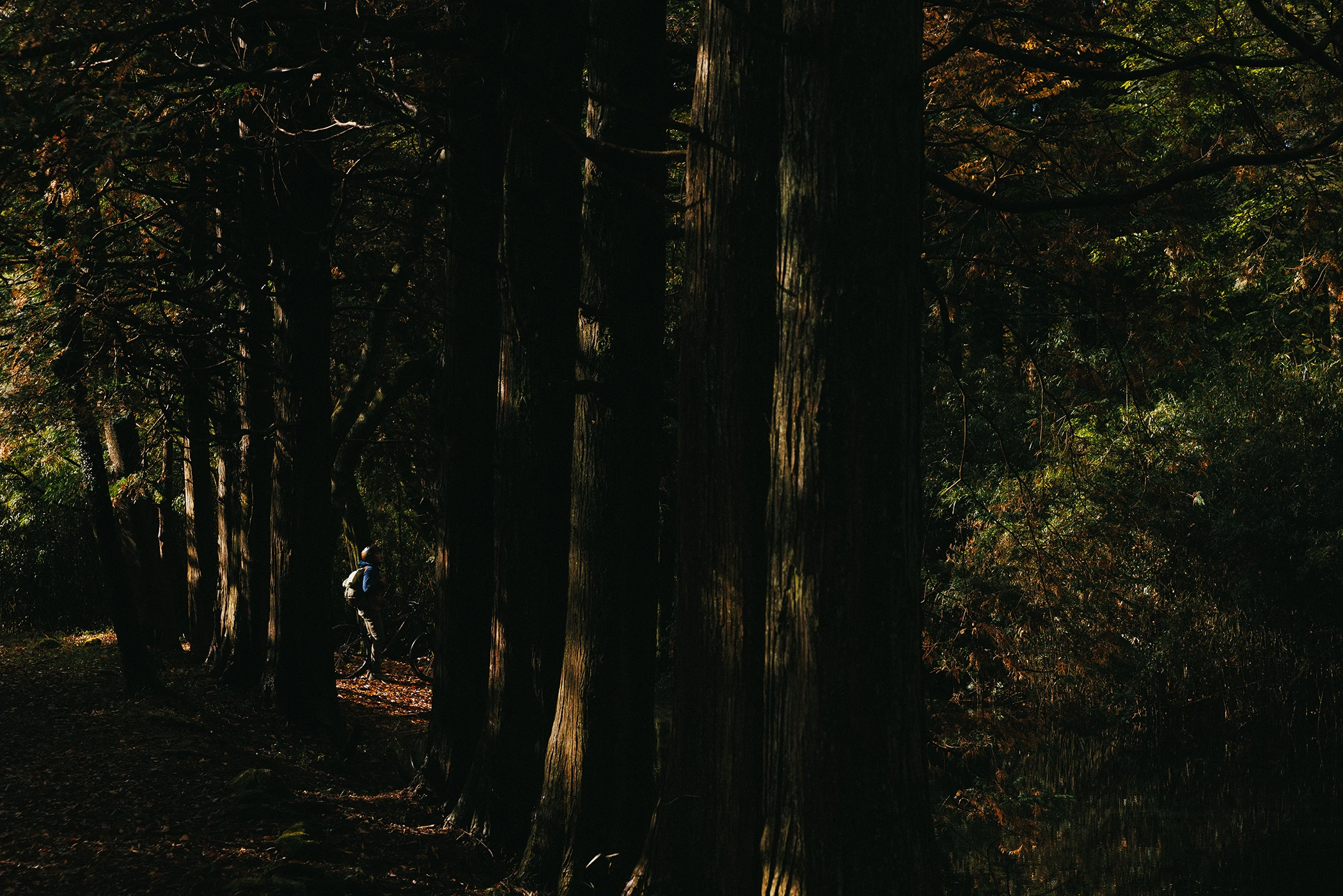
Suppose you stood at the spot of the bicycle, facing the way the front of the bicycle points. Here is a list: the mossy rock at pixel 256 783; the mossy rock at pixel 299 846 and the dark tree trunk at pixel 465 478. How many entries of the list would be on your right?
3

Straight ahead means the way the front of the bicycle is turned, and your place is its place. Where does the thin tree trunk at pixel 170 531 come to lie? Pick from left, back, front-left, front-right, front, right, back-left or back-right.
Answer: back

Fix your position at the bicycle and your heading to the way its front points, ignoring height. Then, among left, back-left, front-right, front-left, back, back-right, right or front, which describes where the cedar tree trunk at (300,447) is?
right

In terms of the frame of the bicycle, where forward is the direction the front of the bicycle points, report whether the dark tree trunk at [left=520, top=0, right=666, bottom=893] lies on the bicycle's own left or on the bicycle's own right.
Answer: on the bicycle's own right

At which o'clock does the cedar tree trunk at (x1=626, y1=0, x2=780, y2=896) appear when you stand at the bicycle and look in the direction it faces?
The cedar tree trunk is roughly at 3 o'clock from the bicycle.

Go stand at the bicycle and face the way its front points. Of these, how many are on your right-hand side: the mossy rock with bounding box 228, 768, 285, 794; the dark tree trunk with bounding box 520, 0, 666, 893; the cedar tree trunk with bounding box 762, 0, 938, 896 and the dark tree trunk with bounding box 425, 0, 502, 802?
4

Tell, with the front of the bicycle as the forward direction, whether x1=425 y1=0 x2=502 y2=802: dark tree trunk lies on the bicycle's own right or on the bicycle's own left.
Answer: on the bicycle's own right

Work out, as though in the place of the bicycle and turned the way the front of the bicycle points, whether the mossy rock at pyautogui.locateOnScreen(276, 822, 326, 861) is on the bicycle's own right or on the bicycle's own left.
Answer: on the bicycle's own right

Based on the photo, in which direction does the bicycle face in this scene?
to the viewer's right
